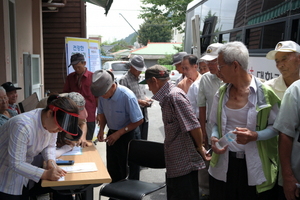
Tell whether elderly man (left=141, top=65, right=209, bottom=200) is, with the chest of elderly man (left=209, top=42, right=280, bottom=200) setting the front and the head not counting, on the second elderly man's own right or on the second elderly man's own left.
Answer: on the second elderly man's own right

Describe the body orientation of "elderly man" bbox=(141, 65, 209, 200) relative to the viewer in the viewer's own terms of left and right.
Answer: facing to the left of the viewer

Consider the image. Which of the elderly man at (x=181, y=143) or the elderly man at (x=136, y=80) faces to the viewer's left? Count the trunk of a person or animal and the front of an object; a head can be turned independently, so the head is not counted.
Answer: the elderly man at (x=181, y=143)

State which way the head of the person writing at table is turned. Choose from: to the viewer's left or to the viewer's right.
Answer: to the viewer's right

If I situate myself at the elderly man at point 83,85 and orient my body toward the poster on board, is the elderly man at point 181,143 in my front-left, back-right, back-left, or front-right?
back-right

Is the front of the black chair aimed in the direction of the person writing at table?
yes

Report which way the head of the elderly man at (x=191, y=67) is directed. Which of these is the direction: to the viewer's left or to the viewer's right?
to the viewer's left

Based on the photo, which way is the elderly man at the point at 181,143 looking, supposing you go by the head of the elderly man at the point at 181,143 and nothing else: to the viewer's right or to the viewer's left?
to the viewer's left

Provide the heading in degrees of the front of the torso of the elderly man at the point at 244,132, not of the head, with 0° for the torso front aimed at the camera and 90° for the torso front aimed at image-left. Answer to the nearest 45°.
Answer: approximately 45°
